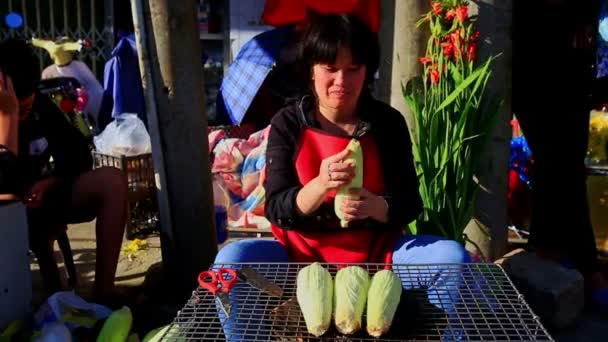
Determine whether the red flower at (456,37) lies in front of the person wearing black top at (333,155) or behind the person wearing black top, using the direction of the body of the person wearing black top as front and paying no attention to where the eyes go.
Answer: behind

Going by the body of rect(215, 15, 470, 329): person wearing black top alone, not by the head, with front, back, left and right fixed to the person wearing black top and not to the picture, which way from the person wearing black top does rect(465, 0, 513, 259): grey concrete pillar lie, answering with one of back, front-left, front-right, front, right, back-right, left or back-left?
back-left

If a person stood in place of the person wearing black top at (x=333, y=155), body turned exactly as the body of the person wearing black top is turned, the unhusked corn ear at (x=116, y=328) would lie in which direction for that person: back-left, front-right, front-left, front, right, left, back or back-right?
right

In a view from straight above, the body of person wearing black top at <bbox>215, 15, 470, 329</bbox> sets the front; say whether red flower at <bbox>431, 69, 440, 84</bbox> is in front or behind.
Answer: behind

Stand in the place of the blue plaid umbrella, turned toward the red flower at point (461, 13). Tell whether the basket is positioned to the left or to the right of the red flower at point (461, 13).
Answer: right

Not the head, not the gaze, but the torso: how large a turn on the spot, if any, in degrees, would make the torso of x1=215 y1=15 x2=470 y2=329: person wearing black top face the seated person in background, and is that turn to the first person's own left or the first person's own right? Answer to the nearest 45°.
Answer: approximately 135° to the first person's own right

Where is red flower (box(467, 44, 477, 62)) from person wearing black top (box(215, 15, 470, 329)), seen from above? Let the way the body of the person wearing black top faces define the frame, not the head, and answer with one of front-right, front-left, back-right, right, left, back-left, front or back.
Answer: back-left

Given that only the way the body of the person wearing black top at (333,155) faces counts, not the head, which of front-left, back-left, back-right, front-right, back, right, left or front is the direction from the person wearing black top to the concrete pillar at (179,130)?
back-right

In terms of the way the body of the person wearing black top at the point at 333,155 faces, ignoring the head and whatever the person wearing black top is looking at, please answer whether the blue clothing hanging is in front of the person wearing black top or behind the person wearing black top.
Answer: behind

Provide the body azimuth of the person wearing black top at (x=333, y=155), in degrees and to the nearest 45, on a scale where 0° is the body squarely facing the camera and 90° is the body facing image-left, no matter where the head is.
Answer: approximately 0°

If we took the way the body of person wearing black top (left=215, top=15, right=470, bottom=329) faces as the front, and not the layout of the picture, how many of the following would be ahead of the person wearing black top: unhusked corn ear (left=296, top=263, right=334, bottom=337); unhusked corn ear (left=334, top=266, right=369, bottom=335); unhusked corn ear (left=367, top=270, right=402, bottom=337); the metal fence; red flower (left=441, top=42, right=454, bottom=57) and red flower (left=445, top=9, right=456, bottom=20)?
3
